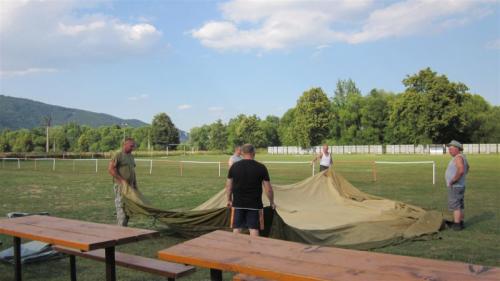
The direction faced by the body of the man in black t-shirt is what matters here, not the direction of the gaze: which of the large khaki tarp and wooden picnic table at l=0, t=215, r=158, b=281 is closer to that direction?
the large khaki tarp

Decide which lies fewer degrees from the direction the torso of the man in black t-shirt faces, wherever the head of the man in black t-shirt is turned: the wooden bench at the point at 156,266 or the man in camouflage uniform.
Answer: the man in camouflage uniform

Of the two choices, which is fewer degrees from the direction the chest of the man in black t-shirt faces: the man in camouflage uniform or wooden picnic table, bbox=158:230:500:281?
the man in camouflage uniform

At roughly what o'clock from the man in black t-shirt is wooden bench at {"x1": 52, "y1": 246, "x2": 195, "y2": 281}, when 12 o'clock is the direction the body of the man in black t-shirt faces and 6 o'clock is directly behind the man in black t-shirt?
The wooden bench is roughly at 7 o'clock from the man in black t-shirt.

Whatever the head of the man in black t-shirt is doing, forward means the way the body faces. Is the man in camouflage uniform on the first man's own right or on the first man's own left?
on the first man's own left

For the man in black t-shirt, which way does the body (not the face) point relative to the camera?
away from the camera

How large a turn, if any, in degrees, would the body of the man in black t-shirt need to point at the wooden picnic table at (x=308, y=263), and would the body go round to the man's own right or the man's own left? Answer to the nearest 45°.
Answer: approximately 180°

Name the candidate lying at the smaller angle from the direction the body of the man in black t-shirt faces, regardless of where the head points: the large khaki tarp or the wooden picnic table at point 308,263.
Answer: the large khaki tarp

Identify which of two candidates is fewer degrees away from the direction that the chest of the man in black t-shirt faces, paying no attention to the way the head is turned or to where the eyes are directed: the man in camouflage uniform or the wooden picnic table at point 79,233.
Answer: the man in camouflage uniform

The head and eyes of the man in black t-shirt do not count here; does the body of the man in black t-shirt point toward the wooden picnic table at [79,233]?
no
